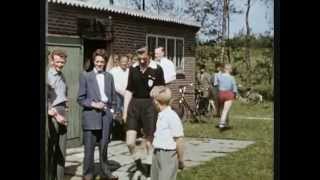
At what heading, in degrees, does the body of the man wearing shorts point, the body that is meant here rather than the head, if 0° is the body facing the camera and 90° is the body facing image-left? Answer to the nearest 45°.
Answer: approximately 0°

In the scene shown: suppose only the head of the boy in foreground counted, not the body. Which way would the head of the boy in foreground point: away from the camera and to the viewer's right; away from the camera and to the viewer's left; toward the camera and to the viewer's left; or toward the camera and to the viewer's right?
away from the camera and to the viewer's left

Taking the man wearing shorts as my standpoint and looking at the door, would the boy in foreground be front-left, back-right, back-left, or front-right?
back-left
